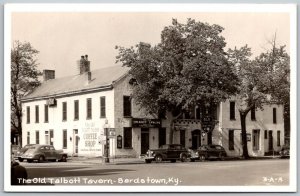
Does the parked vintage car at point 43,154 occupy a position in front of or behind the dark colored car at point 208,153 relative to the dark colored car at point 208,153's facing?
in front

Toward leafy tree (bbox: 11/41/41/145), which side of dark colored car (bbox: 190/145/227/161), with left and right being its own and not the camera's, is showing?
front

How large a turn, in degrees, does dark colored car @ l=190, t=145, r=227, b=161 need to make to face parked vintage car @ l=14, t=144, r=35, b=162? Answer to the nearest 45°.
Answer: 0° — it already faces it

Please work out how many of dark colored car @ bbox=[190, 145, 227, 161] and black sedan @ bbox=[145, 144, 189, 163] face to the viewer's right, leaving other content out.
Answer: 0

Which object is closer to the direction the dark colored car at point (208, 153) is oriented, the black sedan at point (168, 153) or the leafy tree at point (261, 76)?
the black sedan

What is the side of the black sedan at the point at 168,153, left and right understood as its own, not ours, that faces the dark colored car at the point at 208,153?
back

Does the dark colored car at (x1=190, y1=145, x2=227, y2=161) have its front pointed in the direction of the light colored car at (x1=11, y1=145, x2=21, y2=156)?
yes

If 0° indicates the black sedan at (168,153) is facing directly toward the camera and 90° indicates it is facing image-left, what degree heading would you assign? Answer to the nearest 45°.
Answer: approximately 45°

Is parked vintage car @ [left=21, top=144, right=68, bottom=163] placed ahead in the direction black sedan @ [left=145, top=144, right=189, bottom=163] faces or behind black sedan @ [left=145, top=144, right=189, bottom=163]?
ahead
